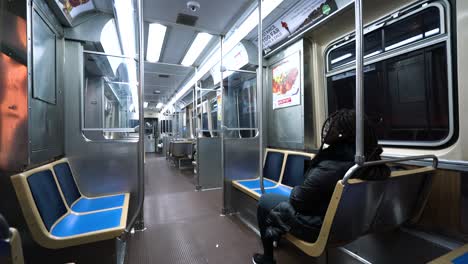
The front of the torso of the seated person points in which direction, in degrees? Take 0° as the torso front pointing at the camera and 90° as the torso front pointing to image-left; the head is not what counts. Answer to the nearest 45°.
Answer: approximately 90°

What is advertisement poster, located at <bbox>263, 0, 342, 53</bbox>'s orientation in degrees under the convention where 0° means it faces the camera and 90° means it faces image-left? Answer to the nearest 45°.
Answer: approximately 45°

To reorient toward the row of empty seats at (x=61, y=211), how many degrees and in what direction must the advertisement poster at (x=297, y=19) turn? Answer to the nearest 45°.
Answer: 0° — it already faces it
